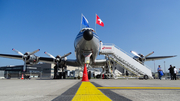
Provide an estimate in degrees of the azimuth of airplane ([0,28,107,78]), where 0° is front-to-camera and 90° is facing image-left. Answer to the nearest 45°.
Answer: approximately 0°

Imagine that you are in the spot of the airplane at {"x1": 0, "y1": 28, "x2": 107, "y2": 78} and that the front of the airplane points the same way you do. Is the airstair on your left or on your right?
on your left
